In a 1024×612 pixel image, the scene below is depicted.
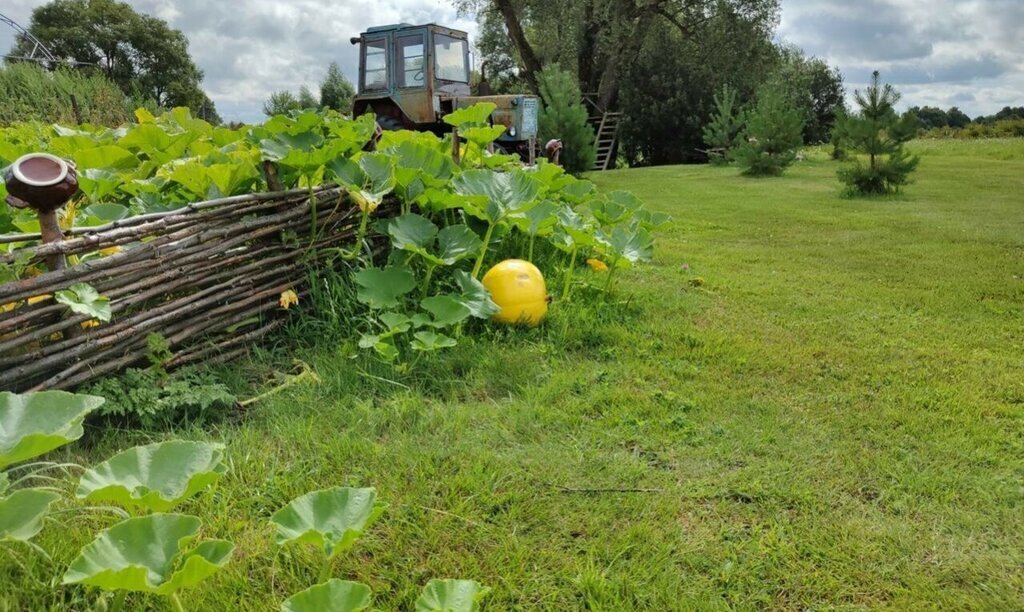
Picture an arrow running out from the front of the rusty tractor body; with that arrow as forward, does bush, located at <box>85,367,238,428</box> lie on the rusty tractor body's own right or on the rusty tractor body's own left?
on the rusty tractor body's own right

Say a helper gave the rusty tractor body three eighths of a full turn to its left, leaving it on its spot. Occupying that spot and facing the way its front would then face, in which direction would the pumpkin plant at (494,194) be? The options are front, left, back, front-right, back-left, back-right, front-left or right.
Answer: back

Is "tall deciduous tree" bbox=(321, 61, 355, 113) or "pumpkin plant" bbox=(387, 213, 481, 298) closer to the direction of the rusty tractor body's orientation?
the pumpkin plant

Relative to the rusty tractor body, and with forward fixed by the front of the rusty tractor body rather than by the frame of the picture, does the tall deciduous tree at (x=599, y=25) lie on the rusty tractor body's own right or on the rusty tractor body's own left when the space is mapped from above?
on the rusty tractor body's own left

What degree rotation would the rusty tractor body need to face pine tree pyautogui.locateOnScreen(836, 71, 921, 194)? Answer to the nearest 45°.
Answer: approximately 45° to its left

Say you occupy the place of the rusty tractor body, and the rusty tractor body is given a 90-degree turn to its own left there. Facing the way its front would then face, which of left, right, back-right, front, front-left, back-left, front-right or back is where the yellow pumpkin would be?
back-right

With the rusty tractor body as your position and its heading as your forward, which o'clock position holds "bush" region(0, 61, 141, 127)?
The bush is roughly at 5 o'clock from the rusty tractor body.

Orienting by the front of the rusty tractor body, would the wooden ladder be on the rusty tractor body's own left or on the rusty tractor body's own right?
on the rusty tractor body's own left

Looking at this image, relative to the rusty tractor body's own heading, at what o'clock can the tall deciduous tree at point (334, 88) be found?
The tall deciduous tree is roughly at 7 o'clock from the rusty tractor body.

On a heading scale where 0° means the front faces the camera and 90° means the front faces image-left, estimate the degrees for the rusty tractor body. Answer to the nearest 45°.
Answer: approximately 315°
